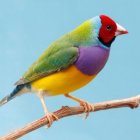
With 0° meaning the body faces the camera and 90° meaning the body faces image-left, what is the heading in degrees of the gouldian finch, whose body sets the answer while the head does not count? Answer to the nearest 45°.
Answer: approximately 270°
